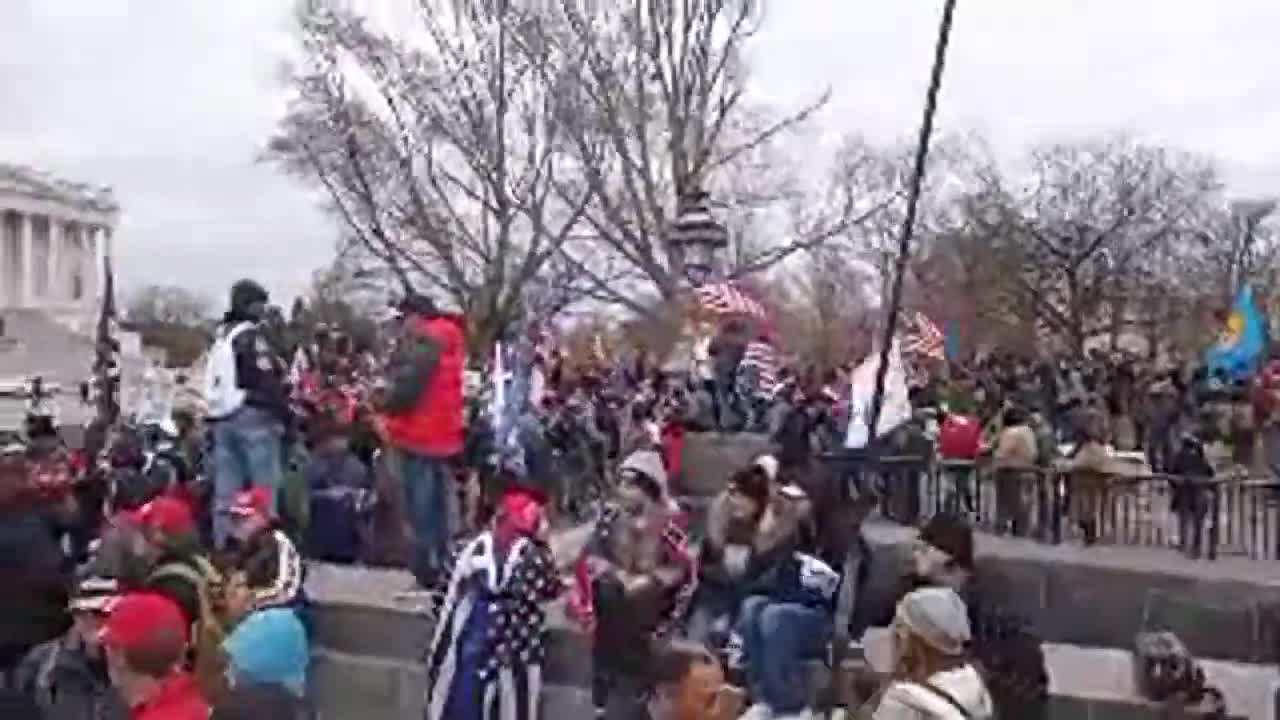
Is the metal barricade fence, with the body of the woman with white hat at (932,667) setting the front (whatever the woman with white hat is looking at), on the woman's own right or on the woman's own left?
on the woman's own right

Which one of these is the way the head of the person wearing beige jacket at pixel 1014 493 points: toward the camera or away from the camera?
away from the camera

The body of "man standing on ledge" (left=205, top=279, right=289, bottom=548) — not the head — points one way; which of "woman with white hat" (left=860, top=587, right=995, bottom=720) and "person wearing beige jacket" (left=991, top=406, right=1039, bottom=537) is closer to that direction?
the person wearing beige jacket

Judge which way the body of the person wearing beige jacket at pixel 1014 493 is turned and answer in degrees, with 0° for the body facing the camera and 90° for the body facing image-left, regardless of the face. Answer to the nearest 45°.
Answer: approximately 180°

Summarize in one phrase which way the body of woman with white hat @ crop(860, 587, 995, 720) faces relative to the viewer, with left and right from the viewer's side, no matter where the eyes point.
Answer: facing away from the viewer and to the left of the viewer

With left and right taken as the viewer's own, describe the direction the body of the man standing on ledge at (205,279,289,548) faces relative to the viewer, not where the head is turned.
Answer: facing away from the viewer and to the right of the viewer

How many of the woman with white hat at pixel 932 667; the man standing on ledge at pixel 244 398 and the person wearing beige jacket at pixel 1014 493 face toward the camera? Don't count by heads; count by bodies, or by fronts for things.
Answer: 0

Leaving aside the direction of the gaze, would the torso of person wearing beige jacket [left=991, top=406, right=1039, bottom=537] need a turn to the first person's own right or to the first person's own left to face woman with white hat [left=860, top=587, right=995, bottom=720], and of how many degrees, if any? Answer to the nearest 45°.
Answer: approximately 180°

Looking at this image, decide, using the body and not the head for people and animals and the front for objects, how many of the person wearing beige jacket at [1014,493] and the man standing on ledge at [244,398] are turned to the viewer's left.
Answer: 0
